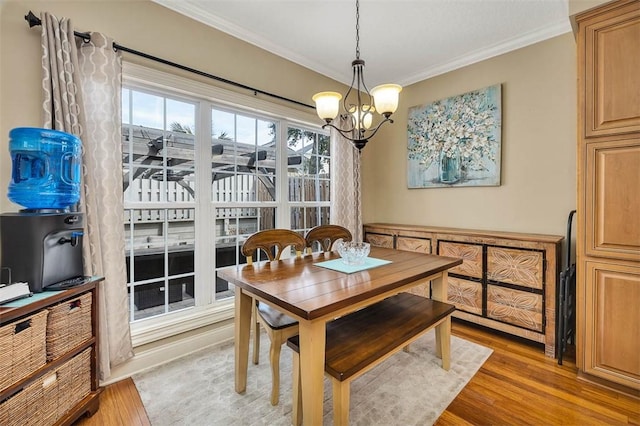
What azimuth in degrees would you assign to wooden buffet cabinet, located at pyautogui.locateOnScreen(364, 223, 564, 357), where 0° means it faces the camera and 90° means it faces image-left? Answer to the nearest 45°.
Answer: approximately 45°

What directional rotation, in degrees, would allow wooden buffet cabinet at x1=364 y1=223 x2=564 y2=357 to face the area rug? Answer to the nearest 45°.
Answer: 0° — it already faces it

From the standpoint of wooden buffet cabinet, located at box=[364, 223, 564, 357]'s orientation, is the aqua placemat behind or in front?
in front

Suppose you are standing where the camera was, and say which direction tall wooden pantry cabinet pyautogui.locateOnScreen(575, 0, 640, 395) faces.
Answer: facing the viewer and to the left of the viewer

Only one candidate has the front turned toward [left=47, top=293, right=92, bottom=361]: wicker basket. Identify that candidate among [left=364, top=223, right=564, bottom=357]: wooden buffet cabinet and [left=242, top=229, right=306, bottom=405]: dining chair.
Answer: the wooden buffet cabinet

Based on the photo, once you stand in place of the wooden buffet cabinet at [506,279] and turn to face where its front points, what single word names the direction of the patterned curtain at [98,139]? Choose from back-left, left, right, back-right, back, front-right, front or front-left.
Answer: front
